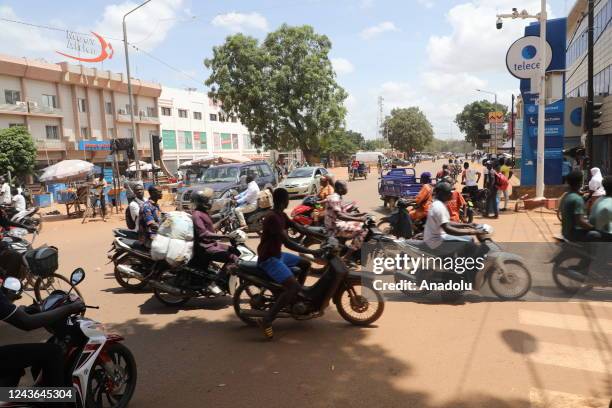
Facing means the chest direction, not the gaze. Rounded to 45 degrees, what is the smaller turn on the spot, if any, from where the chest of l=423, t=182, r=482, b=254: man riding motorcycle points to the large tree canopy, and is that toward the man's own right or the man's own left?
approximately 135° to the man's own left

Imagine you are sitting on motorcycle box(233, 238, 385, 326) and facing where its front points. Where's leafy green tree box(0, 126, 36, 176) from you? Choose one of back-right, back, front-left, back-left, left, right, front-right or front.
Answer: back-left

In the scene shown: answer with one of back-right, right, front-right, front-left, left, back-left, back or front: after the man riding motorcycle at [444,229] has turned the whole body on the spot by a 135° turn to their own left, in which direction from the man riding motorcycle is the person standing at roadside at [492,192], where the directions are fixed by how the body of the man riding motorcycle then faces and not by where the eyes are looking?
front-right

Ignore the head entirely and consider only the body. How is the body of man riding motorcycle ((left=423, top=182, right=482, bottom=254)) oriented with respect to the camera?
to the viewer's right

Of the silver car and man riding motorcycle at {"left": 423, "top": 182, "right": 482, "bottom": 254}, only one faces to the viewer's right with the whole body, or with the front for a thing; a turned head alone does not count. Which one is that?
the man riding motorcycle

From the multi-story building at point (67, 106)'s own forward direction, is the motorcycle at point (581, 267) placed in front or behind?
in front

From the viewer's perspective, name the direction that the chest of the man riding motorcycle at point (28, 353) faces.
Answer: to the viewer's right

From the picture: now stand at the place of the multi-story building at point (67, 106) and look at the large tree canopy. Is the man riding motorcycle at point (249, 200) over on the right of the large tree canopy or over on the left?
right

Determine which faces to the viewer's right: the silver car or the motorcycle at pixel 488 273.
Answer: the motorcycle
